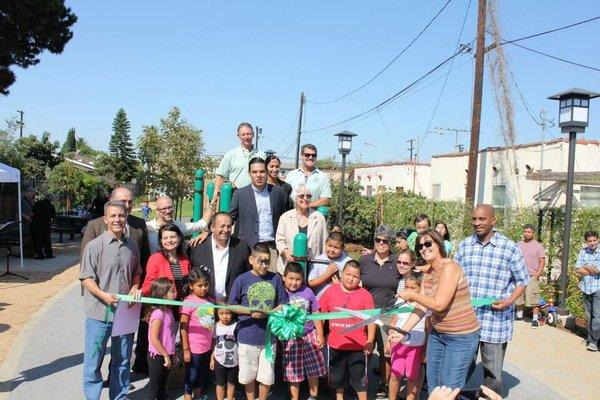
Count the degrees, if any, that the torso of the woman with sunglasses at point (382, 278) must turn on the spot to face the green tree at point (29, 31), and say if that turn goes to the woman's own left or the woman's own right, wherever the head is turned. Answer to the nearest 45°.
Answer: approximately 135° to the woman's own right

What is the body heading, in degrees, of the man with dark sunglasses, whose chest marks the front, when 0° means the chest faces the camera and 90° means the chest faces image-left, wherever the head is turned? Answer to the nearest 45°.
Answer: approximately 0°

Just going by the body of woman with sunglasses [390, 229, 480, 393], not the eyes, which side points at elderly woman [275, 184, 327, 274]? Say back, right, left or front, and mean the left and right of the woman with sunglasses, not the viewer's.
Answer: right

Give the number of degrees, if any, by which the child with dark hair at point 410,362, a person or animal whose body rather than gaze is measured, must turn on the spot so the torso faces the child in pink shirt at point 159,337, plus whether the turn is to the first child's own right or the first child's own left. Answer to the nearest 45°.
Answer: approximately 45° to the first child's own right

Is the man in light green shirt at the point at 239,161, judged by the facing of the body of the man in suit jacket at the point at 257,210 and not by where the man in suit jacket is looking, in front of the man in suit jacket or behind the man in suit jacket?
behind
